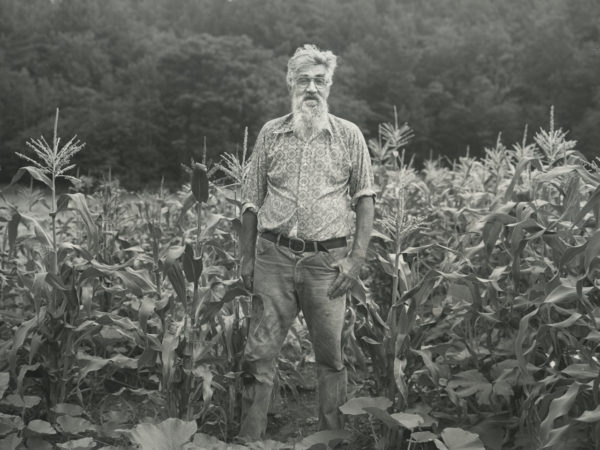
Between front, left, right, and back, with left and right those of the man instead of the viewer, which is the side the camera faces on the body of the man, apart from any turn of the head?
front

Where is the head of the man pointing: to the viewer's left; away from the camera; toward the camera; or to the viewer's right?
toward the camera
